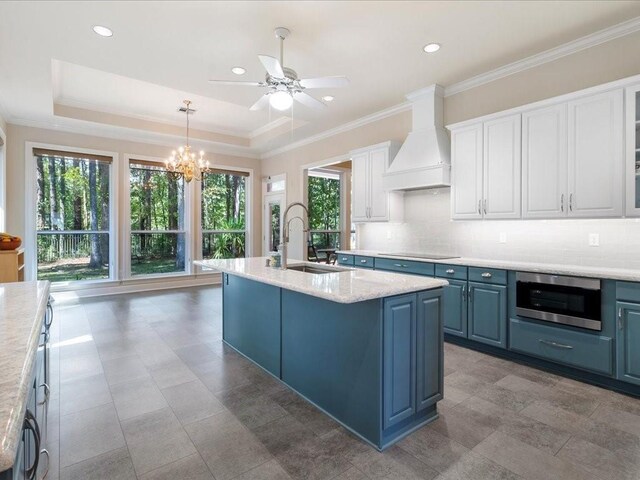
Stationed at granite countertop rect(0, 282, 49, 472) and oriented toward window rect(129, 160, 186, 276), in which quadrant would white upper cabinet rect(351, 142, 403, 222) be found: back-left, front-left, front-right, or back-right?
front-right

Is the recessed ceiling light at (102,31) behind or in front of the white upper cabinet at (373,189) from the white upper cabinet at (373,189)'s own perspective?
in front

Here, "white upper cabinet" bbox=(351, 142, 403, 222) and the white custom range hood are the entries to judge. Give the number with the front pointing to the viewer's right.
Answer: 0

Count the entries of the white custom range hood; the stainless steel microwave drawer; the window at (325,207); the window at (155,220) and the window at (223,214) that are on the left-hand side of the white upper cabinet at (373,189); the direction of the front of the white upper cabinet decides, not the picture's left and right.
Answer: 2

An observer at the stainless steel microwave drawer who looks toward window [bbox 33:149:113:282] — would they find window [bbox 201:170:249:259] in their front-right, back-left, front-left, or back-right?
front-right

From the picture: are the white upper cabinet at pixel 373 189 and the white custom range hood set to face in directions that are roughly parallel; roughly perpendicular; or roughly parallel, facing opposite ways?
roughly parallel

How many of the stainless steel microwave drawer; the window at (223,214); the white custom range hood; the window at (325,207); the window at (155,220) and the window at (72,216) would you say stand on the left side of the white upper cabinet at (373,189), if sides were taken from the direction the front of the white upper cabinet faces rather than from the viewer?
2

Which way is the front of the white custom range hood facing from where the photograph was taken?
facing the viewer and to the left of the viewer

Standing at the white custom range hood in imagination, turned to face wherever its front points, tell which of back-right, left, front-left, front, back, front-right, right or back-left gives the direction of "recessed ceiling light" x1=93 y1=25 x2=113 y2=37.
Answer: front

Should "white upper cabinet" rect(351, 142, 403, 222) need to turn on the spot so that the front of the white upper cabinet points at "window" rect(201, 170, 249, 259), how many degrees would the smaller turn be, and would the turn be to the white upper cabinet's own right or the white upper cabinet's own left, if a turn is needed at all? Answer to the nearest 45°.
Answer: approximately 90° to the white upper cabinet's own right

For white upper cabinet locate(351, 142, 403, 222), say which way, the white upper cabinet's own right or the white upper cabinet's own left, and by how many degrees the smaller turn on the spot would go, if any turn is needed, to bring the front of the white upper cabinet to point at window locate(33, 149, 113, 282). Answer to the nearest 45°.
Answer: approximately 45° to the white upper cabinet's own right

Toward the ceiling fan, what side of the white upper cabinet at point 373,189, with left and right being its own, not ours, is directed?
front

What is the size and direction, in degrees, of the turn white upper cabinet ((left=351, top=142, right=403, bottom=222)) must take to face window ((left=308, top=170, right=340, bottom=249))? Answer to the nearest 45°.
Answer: approximately 135° to its right
